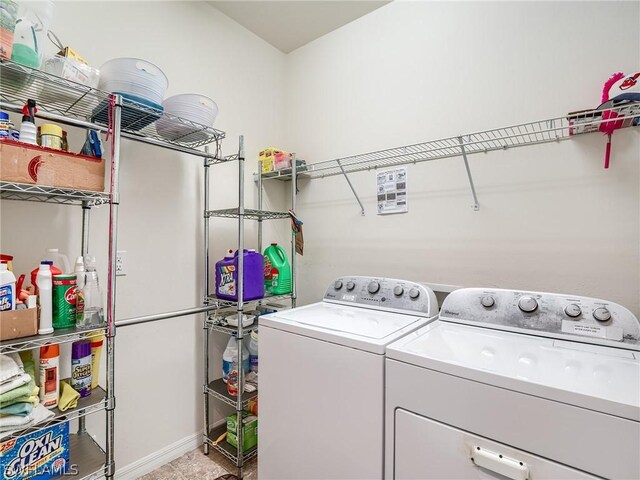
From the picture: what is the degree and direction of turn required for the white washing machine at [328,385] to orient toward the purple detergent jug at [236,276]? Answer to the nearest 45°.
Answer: approximately 90° to its right

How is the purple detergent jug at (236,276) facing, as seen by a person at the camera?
facing the viewer

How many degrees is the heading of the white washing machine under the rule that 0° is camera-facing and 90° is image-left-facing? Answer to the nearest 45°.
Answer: approximately 45°

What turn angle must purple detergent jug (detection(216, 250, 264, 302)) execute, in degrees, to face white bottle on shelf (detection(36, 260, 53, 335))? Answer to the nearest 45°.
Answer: approximately 45° to its right

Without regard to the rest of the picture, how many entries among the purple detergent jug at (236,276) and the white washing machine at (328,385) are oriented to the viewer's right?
0

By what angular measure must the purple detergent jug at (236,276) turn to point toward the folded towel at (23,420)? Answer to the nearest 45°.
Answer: approximately 45° to its right

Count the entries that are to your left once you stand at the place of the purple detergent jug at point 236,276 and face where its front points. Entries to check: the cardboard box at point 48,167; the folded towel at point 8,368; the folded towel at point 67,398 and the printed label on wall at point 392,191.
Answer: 1

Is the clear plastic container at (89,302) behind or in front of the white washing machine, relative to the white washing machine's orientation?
in front

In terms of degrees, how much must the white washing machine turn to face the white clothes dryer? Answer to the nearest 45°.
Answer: approximately 90° to its left

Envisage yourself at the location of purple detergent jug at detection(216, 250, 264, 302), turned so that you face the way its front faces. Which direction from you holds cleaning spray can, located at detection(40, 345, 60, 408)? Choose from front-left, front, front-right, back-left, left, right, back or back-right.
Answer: front-right

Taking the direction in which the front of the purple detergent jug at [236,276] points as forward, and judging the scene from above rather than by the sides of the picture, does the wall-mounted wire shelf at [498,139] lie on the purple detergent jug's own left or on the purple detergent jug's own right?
on the purple detergent jug's own left

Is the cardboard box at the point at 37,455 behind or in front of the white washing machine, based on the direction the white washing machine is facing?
in front

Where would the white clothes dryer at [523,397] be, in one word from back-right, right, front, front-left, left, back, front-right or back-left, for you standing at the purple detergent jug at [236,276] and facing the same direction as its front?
front-left
